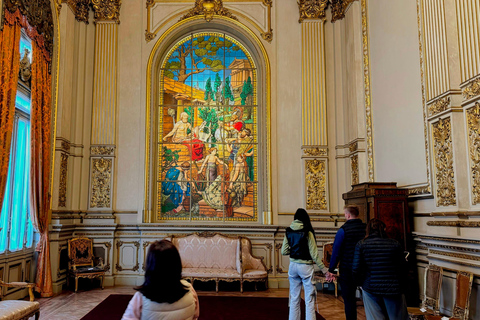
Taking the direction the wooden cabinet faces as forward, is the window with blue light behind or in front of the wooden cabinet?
in front

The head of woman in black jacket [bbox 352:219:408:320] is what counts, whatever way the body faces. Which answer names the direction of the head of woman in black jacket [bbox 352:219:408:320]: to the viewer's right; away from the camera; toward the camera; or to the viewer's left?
away from the camera

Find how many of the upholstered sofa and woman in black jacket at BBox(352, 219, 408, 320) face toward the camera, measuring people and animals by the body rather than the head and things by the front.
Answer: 1

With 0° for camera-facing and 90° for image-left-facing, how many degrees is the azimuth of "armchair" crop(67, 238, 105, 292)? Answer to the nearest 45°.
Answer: approximately 315°

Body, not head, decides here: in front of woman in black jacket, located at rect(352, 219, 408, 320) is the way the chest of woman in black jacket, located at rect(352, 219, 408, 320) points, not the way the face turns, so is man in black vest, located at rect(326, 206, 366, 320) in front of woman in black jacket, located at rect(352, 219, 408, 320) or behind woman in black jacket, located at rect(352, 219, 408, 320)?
in front

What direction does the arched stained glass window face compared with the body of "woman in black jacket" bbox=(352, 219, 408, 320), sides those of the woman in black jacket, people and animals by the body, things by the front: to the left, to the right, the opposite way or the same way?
the opposite way

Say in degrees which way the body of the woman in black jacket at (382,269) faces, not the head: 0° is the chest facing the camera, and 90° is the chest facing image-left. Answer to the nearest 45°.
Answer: approximately 180°

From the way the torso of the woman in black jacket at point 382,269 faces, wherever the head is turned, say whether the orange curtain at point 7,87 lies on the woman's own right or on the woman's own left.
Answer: on the woman's own left

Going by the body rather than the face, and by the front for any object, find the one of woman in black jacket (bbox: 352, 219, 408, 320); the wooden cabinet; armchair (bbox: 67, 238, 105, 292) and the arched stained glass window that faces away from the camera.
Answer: the woman in black jacket

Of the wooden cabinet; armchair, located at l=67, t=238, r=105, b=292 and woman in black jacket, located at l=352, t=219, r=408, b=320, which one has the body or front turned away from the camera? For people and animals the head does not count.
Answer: the woman in black jacket

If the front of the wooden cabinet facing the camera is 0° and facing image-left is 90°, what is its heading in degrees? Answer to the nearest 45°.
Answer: approximately 45°

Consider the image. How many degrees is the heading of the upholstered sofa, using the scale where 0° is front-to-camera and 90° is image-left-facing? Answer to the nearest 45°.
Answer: approximately 0°

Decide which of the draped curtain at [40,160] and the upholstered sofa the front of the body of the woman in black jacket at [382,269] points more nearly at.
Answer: the upholstered sofa
